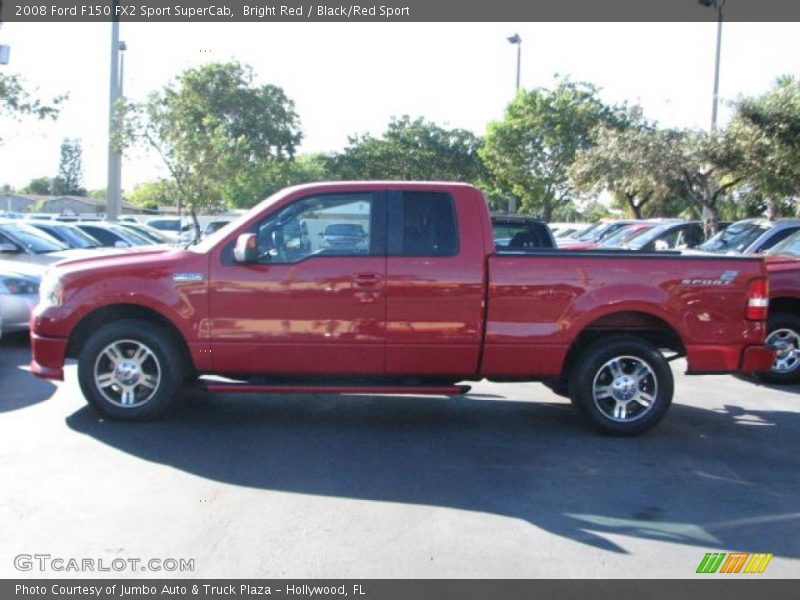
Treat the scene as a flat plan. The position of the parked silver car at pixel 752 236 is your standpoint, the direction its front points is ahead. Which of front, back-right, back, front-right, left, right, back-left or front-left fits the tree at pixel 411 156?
right

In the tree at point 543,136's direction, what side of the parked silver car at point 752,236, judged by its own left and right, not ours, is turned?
right

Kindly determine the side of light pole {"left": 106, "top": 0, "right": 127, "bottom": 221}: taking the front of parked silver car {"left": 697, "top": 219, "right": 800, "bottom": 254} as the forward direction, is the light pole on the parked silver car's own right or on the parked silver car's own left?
on the parked silver car's own right

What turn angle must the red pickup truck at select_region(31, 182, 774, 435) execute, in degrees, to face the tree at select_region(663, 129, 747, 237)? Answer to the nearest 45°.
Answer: approximately 135° to its right

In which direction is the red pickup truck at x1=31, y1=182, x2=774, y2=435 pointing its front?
to the viewer's left

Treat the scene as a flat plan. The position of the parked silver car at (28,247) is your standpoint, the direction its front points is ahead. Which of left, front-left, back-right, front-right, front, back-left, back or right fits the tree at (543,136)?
left

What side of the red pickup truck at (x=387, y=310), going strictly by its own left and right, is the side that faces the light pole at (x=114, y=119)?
right
